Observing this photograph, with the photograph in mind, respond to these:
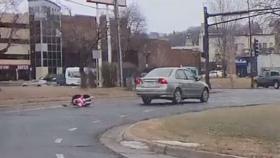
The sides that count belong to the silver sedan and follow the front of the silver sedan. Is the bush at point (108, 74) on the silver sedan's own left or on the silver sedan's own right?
on the silver sedan's own left

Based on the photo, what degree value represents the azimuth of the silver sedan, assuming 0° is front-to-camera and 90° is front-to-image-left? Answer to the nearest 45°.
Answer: approximately 225°
